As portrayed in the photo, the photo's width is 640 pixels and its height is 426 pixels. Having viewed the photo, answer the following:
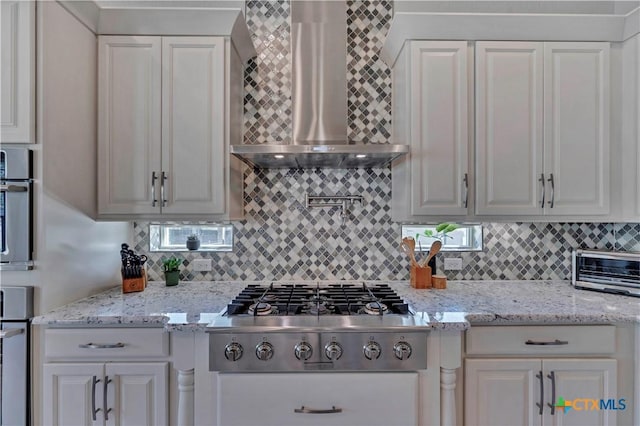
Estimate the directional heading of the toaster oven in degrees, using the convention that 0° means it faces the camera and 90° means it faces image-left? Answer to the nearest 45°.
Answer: approximately 45°

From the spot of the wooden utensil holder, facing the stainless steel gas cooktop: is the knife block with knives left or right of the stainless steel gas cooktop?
right

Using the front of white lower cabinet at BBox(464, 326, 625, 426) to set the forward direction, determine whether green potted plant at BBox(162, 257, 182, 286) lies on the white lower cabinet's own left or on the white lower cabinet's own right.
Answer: on the white lower cabinet's own right

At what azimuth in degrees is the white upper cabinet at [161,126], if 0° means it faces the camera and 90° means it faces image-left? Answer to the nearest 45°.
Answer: approximately 0°

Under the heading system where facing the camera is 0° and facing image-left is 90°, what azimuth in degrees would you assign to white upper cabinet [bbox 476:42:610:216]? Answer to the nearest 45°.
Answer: approximately 0°

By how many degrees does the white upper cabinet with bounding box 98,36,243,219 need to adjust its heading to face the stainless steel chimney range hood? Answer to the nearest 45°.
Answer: approximately 90° to its left

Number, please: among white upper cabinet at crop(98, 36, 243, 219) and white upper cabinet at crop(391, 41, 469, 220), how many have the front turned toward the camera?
2
